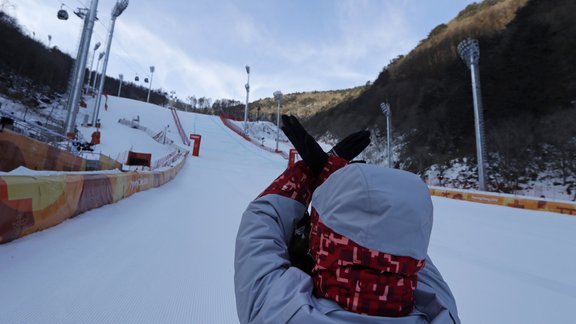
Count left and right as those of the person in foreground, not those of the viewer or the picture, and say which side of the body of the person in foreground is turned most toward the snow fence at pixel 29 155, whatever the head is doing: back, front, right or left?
front

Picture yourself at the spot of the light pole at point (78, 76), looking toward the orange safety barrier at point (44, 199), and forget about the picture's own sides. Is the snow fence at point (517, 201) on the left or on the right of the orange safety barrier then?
left

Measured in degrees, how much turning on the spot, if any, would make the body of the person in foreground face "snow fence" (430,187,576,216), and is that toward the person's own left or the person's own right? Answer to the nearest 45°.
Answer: approximately 90° to the person's own right

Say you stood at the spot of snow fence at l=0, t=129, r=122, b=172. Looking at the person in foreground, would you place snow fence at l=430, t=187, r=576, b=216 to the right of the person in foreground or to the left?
left

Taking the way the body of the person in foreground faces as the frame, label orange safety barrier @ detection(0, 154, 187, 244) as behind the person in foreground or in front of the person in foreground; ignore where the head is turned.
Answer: in front

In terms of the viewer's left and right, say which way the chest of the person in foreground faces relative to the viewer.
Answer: facing away from the viewer and to the left of the viewer

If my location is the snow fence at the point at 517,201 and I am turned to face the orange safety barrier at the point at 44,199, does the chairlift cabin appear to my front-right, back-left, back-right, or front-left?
front-right

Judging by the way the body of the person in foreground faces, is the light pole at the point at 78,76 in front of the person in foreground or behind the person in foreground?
in front

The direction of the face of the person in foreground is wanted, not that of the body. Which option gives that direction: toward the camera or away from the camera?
away from the camera

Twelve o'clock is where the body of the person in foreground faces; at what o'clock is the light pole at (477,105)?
The light pole is roughly at 2 o'clock from the person in foreground.

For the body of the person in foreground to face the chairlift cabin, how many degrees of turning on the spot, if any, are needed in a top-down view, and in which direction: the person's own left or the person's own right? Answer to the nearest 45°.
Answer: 0° — they already face it
